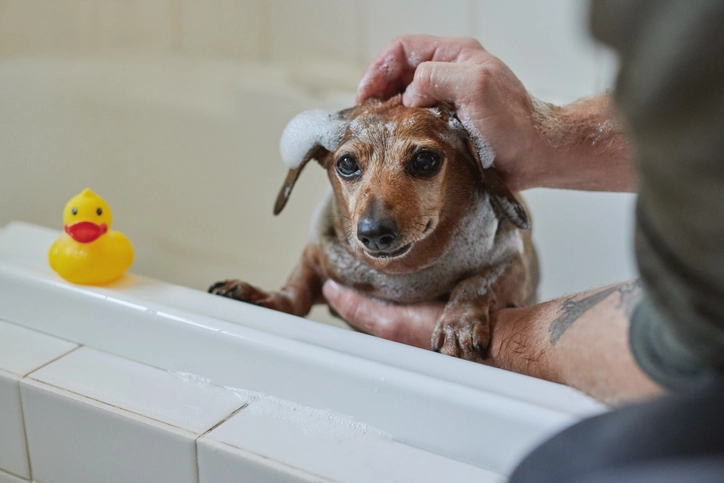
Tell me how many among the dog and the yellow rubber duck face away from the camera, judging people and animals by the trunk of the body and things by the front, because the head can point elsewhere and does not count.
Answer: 0

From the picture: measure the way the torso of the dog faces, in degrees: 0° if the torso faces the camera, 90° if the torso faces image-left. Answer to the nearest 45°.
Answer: approximately 45°

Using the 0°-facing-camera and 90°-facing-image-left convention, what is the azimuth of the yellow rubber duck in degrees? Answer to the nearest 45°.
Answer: approximately 0°
